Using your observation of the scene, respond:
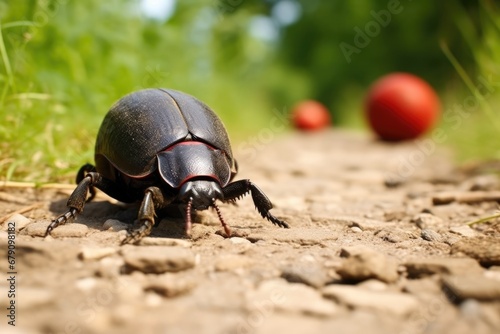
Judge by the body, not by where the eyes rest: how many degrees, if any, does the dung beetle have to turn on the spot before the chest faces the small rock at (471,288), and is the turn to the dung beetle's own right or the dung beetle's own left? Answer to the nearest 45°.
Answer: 0° — it already faces it

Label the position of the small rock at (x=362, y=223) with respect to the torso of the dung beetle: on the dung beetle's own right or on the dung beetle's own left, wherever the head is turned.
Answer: on the dung beetle's own left

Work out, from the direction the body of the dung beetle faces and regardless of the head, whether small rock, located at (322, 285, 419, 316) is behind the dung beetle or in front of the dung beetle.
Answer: in front

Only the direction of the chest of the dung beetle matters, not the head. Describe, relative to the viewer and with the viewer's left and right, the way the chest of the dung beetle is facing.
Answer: facing the viewer and to the right of the viewer

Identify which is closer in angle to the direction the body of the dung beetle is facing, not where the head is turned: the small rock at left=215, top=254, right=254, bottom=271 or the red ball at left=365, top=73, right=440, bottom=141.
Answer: the small rock

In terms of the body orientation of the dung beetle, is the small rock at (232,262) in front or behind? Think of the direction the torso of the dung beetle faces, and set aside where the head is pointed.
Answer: in front

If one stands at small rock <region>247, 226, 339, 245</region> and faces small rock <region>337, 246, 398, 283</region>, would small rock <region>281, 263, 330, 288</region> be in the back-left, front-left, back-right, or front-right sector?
front-right

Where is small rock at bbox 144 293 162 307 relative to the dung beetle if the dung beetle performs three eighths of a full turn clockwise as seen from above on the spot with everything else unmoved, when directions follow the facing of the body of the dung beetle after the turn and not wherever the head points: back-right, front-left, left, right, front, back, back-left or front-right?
left
